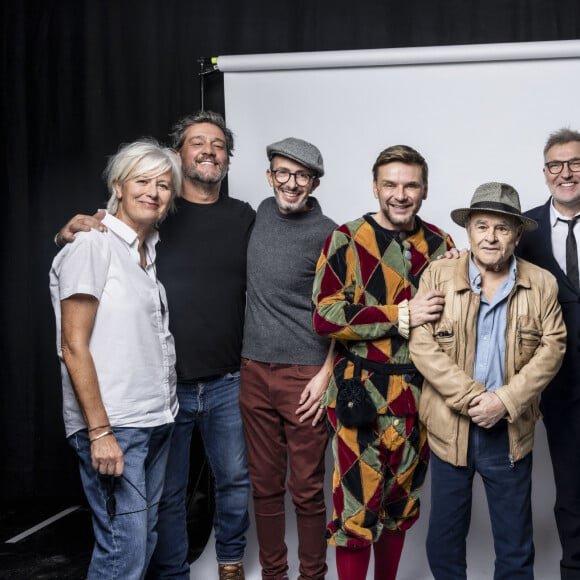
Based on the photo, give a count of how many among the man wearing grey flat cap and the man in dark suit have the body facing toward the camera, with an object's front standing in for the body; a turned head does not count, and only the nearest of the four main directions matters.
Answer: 2

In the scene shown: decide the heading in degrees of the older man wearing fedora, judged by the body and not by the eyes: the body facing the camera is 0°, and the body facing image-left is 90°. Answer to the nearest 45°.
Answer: approximately 0°

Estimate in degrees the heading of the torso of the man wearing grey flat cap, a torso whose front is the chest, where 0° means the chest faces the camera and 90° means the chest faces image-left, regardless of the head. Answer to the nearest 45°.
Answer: approximately 0°

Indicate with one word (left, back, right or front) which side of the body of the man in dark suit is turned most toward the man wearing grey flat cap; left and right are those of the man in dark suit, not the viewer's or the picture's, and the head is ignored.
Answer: right
